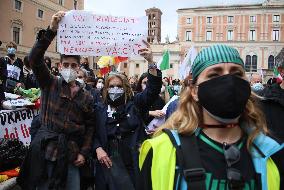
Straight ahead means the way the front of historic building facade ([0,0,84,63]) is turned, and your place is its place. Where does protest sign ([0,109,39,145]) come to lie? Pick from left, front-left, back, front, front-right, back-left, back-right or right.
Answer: front-right

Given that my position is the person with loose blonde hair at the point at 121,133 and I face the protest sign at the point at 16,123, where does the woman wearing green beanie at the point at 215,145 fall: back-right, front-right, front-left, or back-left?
back-left

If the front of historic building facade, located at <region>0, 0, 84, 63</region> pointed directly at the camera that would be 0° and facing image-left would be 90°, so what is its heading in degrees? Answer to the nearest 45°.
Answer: approximately 315°

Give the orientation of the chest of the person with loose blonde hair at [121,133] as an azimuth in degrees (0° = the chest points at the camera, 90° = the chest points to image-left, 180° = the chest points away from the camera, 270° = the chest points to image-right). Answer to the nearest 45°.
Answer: approximately 0°
